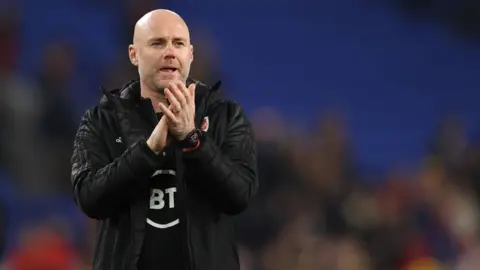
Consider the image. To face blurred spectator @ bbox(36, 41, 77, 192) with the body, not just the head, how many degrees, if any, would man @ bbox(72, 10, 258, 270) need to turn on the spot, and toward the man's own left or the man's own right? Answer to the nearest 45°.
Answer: approximately 180°

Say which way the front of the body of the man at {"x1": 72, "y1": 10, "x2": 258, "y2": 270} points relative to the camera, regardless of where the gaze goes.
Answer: toward the camera
